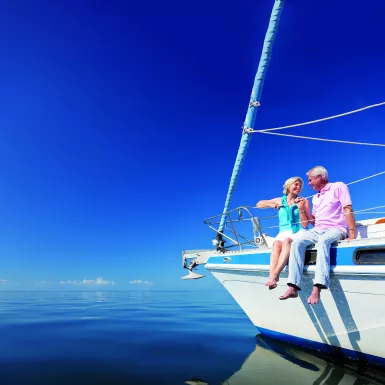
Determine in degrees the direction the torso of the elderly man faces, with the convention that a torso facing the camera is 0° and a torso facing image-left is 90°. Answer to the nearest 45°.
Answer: approximately 45°

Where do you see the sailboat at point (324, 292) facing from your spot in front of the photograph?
facing away from the viewer and to the left of the viewer

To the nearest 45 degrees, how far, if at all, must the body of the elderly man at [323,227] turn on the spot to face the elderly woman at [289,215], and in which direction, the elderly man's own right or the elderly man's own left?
approximately 90° to the elderly man's own right
